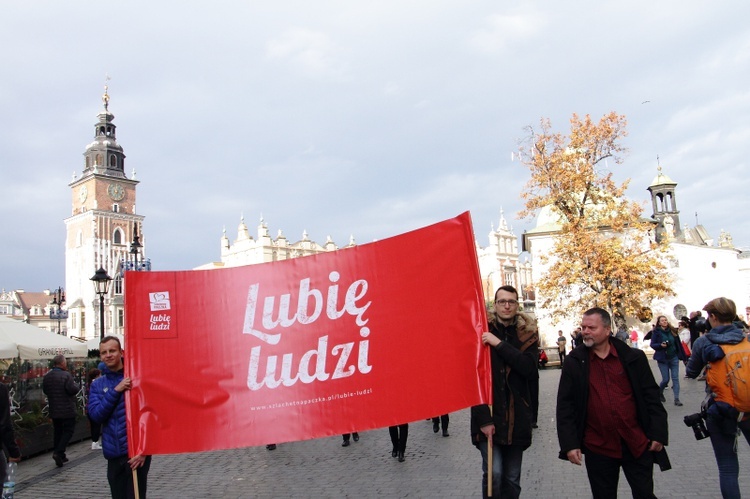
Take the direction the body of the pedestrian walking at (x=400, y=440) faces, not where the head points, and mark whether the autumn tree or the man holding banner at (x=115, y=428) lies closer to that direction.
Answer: the man holding banner

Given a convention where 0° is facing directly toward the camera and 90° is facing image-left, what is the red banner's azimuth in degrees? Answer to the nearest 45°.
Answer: approximately 0°

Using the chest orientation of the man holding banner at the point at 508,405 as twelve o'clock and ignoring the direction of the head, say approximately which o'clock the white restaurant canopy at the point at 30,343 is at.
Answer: The white restaurant canopy is roughly at 4 o'clock from the man holding banner.

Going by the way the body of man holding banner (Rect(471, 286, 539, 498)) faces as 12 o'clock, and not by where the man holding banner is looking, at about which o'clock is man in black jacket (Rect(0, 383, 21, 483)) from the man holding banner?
The man in black jacket is roughly at 3 o'clock from the man holding banner.

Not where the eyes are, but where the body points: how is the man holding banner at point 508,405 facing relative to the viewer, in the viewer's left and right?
facing the viewer

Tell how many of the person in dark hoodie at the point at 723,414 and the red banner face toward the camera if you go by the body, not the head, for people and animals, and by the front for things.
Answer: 1

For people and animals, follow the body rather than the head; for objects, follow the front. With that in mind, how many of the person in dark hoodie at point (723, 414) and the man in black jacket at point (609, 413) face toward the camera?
1

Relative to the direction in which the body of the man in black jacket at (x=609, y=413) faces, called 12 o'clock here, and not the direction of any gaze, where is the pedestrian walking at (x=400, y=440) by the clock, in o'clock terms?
The pedestrian walking is roughly at 5 o'clock from the man in black jacket.

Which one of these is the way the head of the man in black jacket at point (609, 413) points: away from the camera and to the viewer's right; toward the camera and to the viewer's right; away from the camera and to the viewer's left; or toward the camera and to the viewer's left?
toward the camera and to the viewer's left

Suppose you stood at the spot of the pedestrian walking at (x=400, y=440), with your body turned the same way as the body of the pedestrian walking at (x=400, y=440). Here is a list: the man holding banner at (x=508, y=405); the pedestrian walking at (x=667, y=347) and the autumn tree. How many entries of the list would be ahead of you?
1

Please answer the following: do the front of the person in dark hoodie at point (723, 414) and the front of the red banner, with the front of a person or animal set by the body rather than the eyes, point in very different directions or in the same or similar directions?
very different directions
